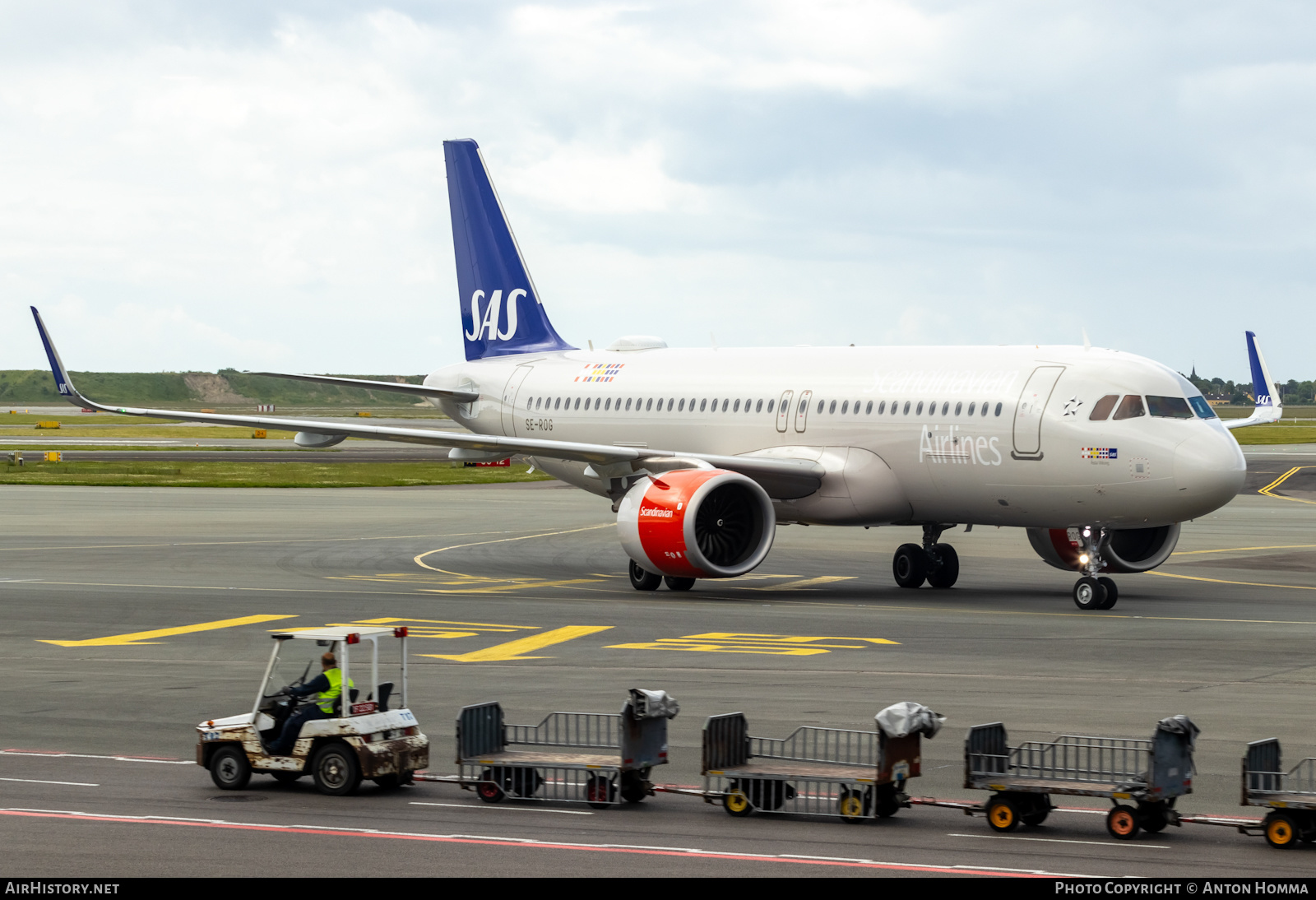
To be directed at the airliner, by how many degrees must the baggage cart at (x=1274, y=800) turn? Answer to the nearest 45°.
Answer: approximately 90° to its right

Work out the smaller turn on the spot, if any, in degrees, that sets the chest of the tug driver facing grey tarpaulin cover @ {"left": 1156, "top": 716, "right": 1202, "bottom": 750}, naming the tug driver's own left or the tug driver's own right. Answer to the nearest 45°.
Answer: approximately 135° to the tug driver's own left

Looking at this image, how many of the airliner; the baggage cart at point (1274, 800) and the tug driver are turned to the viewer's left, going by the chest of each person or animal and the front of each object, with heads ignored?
2

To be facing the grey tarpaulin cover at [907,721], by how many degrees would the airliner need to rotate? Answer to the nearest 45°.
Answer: approximately 45° to its right

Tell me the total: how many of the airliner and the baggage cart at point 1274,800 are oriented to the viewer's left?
1

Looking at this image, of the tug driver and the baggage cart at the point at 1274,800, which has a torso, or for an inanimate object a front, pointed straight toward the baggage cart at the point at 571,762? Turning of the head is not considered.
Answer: the baggage cart at the point at 1274,800

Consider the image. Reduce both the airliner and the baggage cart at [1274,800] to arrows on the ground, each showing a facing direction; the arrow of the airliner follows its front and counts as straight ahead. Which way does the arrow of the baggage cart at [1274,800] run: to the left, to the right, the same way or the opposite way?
the opposite way

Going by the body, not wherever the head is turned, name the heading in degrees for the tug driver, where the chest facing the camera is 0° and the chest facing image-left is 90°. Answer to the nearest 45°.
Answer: approximately 90°

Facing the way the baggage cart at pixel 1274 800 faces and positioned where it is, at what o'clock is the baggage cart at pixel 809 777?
the baggage cart at pixel 809 777 is roughly at 12 o'clock from the baggage cart at pixel 1274 800.

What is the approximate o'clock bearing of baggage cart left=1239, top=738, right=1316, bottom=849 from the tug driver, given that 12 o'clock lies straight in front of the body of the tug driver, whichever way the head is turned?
The baggage cart is roughly at 7 o'clock from the tug driver.

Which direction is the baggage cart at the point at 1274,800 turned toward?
to the viewer's left

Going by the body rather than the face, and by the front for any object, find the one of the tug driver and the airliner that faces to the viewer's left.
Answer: the tug driver

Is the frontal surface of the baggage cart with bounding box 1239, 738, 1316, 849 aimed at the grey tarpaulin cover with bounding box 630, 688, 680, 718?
yes

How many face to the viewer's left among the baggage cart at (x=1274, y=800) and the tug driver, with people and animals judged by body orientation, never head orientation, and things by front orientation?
2

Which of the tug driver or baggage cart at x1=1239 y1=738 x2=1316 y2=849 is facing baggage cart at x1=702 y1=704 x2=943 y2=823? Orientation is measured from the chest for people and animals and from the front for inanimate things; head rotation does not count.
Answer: baggage cart at x1=1239 y1=738 x2=1316 y2=849

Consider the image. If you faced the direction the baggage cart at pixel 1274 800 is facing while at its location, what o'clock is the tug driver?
The tug driver is roughly at 12 o'clock from the baggage cart.
